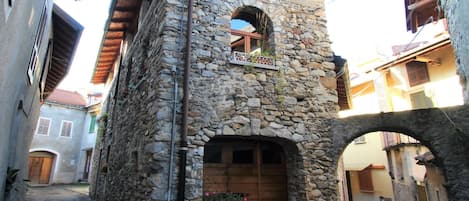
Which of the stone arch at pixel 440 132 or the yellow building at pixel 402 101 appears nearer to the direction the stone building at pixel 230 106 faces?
the stone arch

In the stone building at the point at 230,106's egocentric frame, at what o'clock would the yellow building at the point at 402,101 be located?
The yellow building is roughly at 8 o'clock from the stone building.

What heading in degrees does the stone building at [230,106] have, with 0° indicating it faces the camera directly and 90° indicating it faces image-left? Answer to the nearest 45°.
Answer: approximately 0°

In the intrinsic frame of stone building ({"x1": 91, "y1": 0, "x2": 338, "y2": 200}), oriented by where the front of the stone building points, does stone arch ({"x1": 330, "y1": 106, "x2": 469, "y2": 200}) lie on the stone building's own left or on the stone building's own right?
on the stone building's own left
